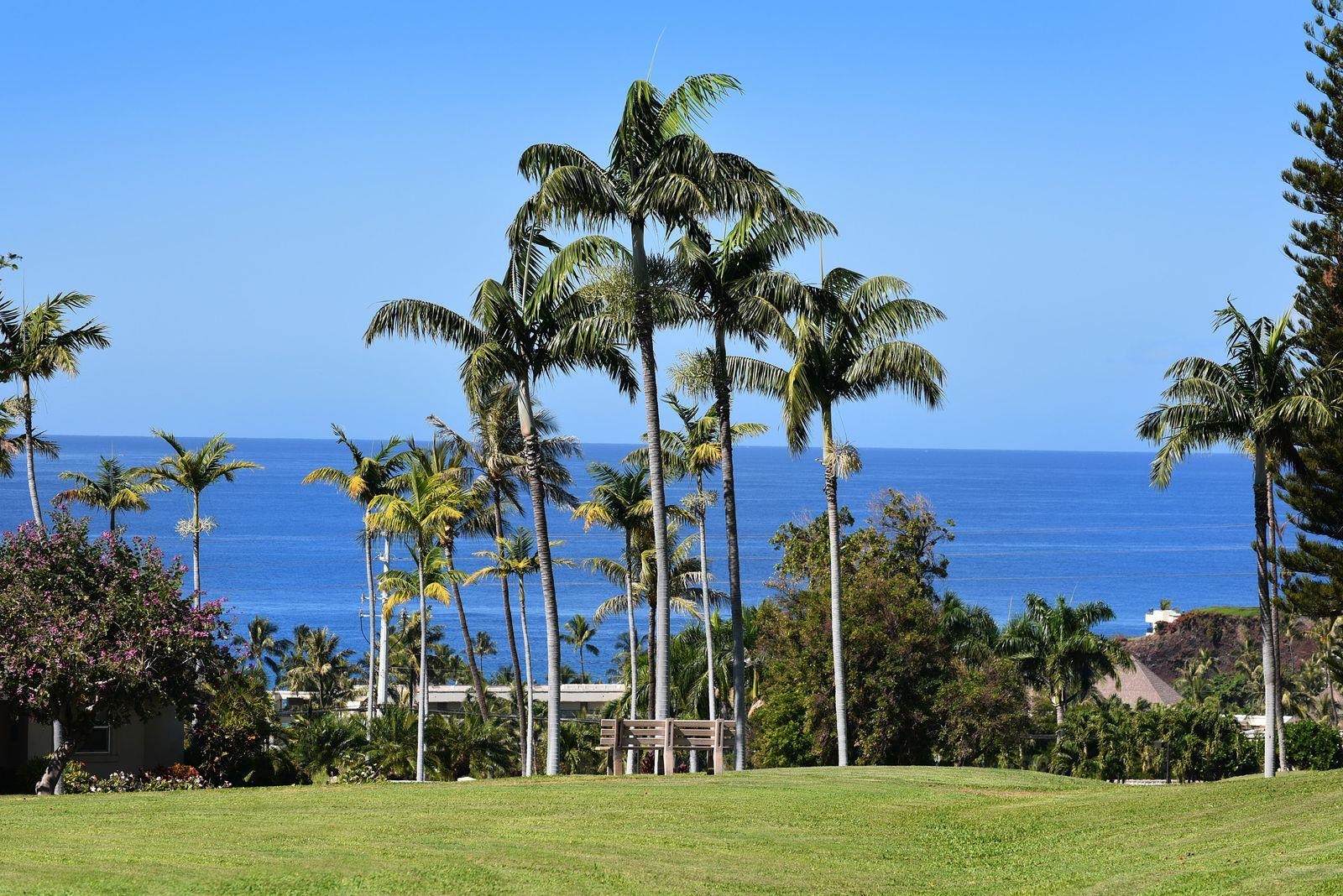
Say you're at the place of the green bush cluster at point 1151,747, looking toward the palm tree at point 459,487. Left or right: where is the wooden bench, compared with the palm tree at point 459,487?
left

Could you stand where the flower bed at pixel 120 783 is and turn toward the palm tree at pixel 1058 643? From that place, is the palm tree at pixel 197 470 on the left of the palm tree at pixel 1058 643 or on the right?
left

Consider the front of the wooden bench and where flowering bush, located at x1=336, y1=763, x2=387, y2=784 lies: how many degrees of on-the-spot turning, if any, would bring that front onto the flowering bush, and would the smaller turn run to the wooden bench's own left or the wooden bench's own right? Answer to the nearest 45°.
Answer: approximately 45° to the wooden bench's own left

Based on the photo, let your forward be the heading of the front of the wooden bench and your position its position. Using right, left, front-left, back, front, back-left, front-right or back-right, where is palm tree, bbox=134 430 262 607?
front-left

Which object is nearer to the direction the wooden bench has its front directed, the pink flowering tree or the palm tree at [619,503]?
the palm tree

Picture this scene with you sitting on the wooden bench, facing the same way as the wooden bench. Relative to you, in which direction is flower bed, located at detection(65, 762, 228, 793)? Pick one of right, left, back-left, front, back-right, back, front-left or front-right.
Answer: left

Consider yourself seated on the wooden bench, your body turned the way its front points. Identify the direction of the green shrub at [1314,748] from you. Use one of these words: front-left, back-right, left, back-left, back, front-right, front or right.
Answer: front-right

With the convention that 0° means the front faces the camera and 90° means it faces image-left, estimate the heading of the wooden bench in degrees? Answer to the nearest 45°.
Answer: approximately 180°

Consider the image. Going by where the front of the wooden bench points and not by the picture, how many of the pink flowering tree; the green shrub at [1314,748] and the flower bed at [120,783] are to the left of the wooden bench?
2

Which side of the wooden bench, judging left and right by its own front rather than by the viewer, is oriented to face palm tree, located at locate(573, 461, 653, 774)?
front

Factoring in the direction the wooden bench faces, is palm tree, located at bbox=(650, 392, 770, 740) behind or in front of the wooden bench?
in front
